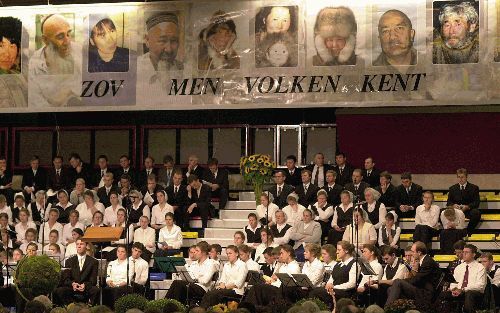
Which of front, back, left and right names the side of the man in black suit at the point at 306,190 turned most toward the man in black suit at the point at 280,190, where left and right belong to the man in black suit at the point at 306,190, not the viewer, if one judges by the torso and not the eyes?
right

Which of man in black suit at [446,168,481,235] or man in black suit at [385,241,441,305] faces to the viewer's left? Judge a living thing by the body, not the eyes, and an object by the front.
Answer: man in black suit at [385,241,441,305]

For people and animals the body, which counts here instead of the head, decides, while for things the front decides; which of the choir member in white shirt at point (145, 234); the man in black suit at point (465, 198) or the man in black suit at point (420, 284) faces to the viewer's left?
the man in black suit at point (420, 284)
